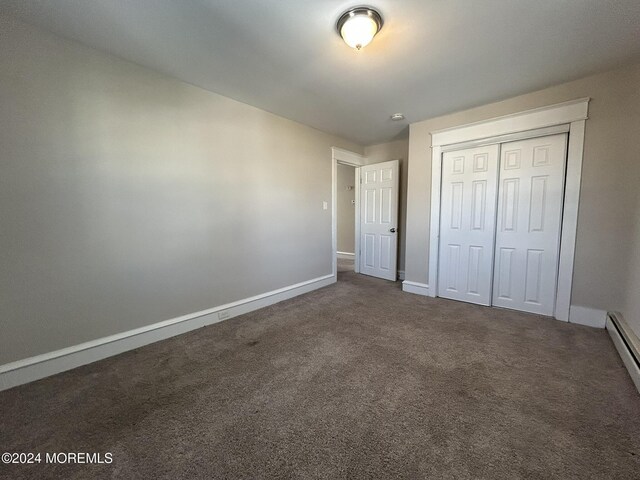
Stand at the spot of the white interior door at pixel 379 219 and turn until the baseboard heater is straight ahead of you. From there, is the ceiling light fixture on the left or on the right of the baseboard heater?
right

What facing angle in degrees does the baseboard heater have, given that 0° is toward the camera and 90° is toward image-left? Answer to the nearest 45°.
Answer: approximately 90°

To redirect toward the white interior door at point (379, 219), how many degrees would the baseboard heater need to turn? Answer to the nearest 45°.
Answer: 0° — it already faces it

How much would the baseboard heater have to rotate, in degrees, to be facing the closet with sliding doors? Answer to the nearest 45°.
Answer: approximately 45° to its right
